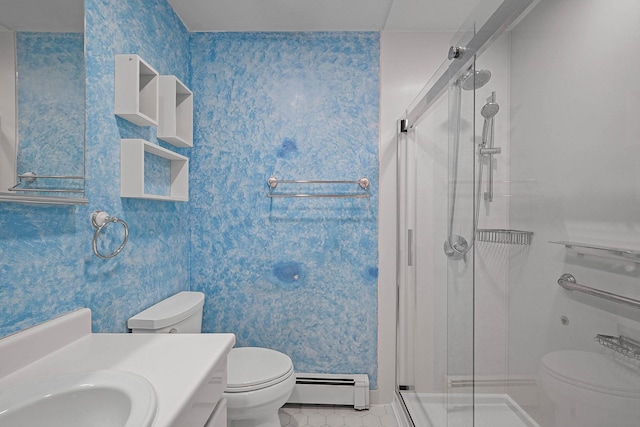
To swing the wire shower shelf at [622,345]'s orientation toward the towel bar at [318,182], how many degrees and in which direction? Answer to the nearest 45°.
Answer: approximately 90° to its right

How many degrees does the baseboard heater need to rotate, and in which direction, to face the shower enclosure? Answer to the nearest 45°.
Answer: approximately 45° to its left

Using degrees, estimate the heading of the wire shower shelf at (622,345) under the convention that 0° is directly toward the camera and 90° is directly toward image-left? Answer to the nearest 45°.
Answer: approximately 45°

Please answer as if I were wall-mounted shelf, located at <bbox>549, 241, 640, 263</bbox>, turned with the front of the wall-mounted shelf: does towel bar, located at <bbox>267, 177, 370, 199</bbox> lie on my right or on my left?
on my right

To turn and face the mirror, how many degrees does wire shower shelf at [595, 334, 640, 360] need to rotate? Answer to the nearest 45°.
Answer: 0° — it already faces it

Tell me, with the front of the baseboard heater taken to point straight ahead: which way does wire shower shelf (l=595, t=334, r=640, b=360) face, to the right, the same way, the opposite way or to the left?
to the right

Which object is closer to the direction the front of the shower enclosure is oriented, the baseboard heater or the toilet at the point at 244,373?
the toilet

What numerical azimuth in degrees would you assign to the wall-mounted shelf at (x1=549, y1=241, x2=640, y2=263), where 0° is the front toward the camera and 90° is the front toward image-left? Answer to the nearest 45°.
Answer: approximately 45°

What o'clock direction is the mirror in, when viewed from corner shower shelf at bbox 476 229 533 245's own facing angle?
The mirror is roughly at 2 o'clock from the corner shower shelf.

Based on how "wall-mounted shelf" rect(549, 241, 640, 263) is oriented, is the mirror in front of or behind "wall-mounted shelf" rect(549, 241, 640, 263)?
in front

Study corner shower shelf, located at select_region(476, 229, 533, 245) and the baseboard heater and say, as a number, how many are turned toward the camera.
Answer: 2

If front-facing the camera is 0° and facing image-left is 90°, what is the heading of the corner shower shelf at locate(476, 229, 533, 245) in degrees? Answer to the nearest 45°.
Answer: approximately 0°
